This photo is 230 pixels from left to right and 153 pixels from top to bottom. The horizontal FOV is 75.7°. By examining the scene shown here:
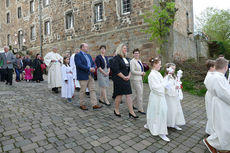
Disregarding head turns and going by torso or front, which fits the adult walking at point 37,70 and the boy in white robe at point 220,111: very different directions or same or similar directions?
same or similar directions

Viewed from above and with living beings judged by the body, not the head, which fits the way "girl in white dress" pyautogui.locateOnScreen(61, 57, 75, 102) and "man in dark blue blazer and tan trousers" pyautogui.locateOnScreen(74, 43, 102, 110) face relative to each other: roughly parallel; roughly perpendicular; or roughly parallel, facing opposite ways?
roughly parallel

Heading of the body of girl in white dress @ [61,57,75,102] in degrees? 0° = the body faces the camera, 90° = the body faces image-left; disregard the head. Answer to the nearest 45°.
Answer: approximately 315°

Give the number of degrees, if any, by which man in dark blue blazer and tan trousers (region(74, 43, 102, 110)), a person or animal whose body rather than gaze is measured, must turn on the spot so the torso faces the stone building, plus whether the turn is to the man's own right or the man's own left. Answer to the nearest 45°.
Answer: approximately 135° to the man's own left
